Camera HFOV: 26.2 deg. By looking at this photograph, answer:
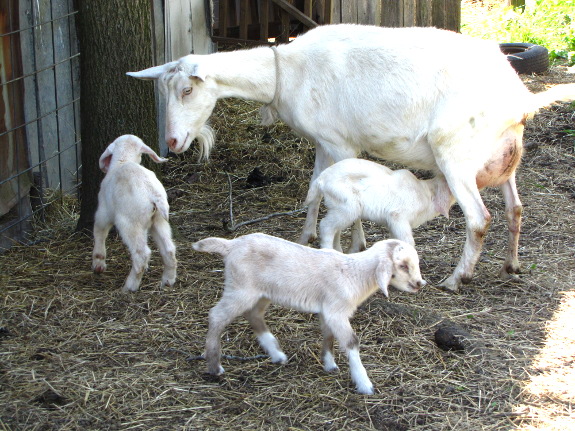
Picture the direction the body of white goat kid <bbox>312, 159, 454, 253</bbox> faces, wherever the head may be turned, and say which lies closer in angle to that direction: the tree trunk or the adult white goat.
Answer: the adult white goat

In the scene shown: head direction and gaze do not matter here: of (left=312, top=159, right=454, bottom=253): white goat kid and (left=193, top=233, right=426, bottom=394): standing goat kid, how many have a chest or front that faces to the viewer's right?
2

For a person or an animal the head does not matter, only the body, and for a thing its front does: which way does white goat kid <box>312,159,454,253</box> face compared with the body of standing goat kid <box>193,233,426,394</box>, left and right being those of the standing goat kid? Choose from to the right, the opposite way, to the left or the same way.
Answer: the same way

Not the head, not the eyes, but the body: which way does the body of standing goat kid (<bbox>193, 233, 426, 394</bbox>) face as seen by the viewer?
to the viewer's right

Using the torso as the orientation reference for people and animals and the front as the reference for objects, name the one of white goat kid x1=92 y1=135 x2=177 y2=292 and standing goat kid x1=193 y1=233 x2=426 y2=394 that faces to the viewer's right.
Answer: the standing goat kid

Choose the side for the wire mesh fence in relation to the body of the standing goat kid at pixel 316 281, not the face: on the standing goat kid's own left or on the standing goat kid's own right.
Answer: on the standing goat kid's own left

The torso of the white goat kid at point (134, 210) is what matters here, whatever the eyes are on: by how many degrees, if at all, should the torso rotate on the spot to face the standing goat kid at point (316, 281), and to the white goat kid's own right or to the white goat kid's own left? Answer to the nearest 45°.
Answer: approximately 180°

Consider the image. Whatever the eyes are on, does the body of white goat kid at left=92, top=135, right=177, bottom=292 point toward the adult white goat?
no

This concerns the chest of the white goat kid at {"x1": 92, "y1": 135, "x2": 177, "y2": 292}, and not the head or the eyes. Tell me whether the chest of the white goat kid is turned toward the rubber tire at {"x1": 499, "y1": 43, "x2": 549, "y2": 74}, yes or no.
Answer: no

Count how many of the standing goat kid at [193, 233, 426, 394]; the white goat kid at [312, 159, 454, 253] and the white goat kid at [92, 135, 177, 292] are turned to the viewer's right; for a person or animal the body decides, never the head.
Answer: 2

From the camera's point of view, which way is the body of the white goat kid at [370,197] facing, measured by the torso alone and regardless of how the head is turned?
to the viewer's right

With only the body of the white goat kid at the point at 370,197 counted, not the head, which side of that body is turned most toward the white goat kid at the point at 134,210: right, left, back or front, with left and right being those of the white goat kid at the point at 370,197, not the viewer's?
back

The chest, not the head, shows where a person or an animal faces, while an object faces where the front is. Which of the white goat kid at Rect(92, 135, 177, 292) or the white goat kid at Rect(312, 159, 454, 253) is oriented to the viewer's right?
the white goat kid at Rect(312, 159, 454, 253)

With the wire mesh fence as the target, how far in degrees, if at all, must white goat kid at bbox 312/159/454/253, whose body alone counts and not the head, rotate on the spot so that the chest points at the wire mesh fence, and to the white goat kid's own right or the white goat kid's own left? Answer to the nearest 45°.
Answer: approximately 135° to the white goat kid's own left

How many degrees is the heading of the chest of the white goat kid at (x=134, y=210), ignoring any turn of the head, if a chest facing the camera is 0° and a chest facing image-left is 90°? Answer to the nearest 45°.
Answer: approximately 135°

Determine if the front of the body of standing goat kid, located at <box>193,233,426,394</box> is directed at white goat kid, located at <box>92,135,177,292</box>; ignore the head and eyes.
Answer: no
